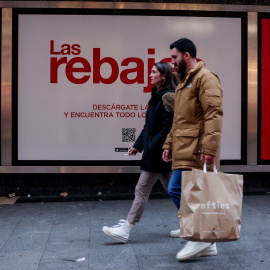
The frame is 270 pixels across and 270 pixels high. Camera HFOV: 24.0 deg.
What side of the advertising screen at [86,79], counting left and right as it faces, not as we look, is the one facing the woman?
front

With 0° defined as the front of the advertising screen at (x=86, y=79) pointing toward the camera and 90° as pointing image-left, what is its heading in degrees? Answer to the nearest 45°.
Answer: approximately 0°

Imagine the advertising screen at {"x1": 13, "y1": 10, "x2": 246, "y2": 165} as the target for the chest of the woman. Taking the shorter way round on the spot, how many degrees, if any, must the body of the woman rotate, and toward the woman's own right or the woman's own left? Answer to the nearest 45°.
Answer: approximately 90° to the woman's own right

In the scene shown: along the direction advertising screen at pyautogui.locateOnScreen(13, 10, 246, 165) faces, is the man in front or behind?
in front

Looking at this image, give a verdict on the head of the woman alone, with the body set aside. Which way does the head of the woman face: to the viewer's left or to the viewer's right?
to the viewer's left

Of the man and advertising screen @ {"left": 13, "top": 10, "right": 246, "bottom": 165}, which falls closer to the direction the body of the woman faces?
the advertising screen

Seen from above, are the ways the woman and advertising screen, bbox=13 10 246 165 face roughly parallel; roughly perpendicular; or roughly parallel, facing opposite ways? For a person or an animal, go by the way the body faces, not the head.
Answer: roughly perpendicular
